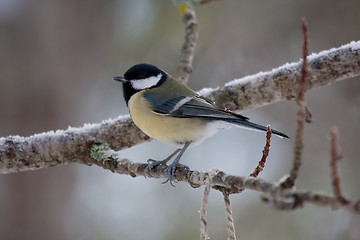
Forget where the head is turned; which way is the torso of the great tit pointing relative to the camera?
to the viewer's left

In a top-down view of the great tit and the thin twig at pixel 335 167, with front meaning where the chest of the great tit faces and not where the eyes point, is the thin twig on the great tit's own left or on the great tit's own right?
on the great tit's own left
